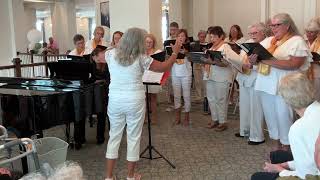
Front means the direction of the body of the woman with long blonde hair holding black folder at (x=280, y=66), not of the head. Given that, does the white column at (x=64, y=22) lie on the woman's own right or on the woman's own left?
on the woman's own right

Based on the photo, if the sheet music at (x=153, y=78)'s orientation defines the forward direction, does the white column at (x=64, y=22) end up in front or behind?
behind

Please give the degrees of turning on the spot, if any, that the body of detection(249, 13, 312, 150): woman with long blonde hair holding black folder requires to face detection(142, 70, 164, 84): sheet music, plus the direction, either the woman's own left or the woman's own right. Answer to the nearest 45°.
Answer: approximately 45° to the woman's own right

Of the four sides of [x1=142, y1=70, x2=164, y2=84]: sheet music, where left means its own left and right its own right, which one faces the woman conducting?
front

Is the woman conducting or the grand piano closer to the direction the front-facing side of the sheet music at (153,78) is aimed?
the woman conducting

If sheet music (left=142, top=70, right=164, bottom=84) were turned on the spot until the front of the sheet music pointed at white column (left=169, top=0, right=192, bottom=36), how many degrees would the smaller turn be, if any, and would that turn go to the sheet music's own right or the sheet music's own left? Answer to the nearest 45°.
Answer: approximately 180°

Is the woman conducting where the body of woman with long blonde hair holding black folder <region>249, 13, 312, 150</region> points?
yes

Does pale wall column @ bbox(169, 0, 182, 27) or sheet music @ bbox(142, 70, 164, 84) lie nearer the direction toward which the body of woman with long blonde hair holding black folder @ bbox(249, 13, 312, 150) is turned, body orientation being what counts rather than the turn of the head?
the sheet music

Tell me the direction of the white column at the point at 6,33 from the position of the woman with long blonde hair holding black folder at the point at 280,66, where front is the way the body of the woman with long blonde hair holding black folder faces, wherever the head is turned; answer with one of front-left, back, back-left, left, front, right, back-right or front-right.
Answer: right

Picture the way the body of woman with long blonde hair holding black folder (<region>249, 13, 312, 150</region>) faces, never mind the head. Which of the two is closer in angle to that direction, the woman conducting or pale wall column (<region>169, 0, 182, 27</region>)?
the woman conducting

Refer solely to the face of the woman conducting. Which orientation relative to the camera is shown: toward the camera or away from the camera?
away from the camera

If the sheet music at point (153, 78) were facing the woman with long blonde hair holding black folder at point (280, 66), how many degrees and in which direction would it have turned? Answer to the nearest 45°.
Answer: approximately 90° to its left

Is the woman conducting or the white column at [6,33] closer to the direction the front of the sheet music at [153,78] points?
the woman conducting

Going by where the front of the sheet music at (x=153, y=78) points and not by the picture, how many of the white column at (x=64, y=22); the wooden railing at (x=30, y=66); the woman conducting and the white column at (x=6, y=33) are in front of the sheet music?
1
